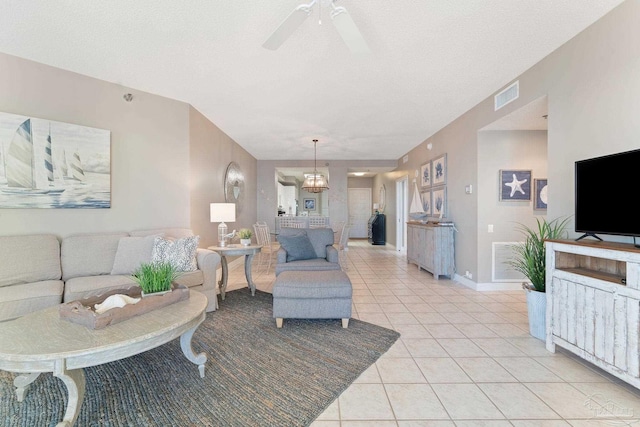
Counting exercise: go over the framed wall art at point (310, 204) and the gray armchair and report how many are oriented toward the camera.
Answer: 2

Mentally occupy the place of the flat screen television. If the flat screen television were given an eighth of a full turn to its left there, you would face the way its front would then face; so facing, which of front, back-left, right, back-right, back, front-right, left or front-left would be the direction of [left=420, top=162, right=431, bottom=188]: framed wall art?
back-right

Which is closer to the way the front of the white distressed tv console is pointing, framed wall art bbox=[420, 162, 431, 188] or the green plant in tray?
the green plant in tray

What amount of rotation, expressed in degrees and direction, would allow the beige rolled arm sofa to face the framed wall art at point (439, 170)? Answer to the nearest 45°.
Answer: approximately 90° to its left

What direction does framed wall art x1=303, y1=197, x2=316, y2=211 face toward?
toward the camera

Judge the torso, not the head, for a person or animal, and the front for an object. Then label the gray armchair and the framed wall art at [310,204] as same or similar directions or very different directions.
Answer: same or similar directions

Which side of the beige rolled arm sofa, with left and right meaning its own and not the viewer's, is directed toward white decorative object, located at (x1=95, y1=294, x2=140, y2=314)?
front

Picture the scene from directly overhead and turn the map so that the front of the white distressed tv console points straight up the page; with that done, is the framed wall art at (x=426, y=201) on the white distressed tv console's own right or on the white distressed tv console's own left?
on the white distressed tv console's own right

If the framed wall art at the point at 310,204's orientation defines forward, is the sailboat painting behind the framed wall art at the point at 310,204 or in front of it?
in front

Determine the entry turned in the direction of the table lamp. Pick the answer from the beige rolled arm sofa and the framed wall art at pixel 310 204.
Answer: the framed wall art

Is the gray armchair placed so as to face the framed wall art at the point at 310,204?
no

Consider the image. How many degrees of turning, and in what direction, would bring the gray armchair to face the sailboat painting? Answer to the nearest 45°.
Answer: approximately 90° to its right

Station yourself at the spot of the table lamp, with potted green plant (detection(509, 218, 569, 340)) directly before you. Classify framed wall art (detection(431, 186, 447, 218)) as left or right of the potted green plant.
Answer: left

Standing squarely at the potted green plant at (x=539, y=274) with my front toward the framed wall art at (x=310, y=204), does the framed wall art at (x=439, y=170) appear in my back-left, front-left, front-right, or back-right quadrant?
front-right

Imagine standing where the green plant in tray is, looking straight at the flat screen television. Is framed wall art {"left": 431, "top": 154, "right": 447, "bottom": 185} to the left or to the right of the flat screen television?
left

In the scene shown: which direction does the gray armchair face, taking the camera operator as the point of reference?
facing the viewer

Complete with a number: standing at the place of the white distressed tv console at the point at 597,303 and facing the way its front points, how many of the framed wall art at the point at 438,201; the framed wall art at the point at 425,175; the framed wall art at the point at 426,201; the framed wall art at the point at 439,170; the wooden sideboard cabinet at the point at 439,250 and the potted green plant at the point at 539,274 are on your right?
6

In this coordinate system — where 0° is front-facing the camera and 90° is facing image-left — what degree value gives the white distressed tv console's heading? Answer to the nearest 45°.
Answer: approximately 45°

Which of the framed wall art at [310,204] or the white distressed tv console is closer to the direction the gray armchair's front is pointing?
the white distressed tv console

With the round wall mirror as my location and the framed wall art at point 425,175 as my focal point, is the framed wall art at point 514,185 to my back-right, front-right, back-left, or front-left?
front-right

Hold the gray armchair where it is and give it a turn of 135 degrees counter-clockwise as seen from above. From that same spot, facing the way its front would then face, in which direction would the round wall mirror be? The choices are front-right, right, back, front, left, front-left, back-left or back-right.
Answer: left

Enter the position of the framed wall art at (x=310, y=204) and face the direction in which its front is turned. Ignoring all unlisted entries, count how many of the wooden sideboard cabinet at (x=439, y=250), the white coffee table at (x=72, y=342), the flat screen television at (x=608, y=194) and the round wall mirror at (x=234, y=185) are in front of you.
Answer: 4
